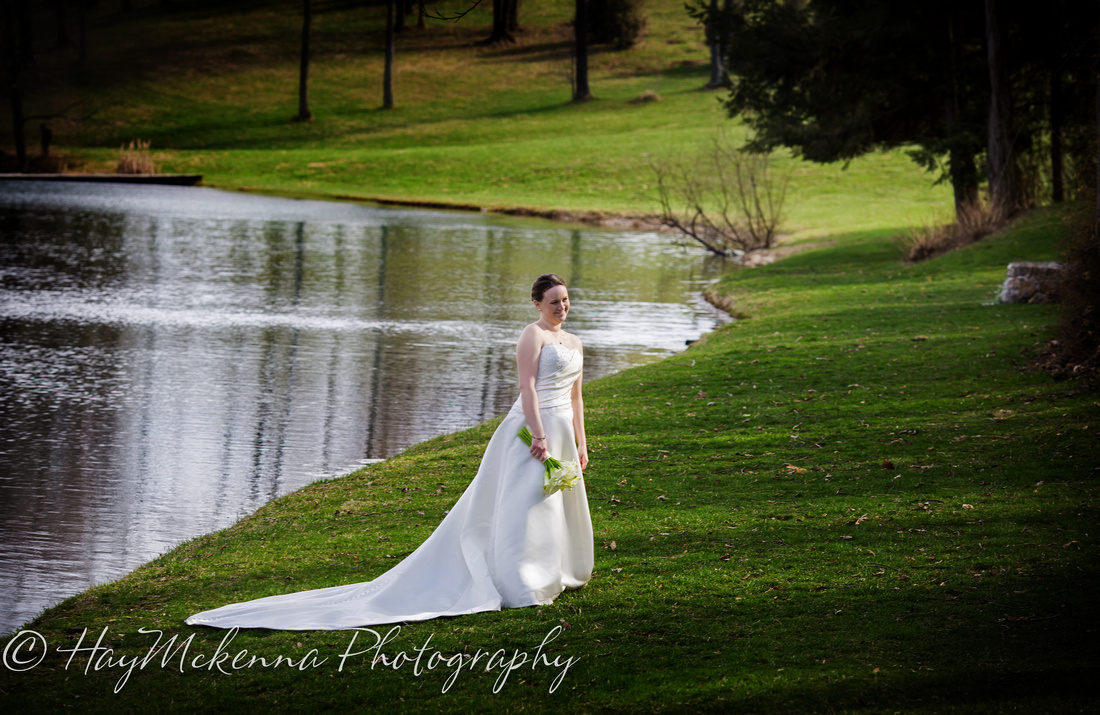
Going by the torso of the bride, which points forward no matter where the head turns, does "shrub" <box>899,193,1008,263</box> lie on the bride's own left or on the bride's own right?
on the bride's own left

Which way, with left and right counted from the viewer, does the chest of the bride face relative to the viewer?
facing the viewer and to the right of the viewer

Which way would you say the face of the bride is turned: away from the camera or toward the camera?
toward the camera

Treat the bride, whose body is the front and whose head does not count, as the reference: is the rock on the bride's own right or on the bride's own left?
on the bride's own left

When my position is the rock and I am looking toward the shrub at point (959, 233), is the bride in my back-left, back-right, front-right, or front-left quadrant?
back-left
